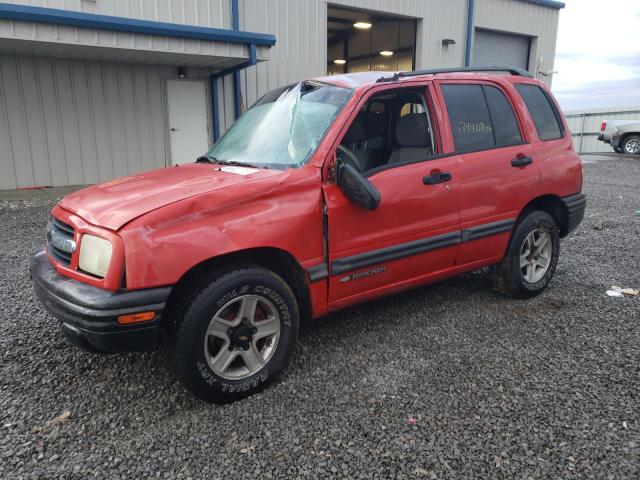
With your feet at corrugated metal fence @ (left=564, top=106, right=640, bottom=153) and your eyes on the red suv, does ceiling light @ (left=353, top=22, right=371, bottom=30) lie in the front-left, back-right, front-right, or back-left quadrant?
front-right

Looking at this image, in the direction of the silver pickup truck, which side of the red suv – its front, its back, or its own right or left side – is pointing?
back

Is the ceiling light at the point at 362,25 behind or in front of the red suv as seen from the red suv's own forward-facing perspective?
behind

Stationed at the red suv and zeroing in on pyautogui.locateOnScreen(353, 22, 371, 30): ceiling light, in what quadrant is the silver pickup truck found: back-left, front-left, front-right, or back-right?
front-right

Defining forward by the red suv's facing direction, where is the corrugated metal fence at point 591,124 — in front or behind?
behind

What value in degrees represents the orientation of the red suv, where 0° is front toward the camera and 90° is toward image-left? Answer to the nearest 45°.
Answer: approximately 45°

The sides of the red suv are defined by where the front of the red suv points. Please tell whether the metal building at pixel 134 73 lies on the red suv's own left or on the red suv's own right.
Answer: on the red suv's own right
